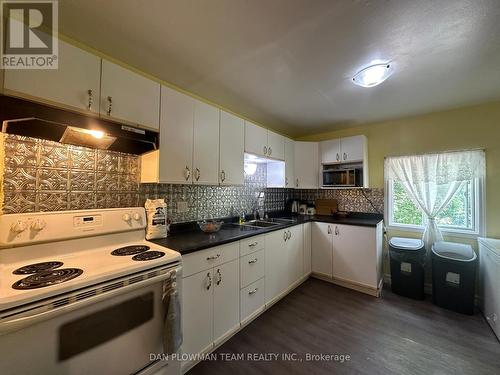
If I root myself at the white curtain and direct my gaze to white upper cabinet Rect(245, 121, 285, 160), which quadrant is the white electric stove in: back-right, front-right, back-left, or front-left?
front-left

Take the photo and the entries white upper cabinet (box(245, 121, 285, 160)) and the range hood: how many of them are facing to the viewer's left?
0

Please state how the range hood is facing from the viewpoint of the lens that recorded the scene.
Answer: facing the viewer and to the right of the viewer

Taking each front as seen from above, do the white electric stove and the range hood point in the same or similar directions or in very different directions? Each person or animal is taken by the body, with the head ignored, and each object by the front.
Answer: same or similar directions

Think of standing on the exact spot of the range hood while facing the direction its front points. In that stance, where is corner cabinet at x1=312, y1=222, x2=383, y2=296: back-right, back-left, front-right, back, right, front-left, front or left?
front-left

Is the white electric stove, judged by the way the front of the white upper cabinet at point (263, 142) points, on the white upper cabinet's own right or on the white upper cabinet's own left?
on the white upper cabinet's own right

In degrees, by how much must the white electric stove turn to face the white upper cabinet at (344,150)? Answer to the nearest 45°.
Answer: approximately 45° to its left

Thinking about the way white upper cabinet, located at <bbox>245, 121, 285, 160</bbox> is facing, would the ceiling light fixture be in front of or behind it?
in front

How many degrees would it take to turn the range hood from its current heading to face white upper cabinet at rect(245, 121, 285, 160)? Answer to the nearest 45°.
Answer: approximately 45° to its left

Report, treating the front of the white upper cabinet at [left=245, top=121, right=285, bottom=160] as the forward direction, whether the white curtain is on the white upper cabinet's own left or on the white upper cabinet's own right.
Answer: on the white upper cabinet's own left

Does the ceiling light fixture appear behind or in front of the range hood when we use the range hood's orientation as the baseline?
in front

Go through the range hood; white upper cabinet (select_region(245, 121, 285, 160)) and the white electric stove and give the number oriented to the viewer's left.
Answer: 0
